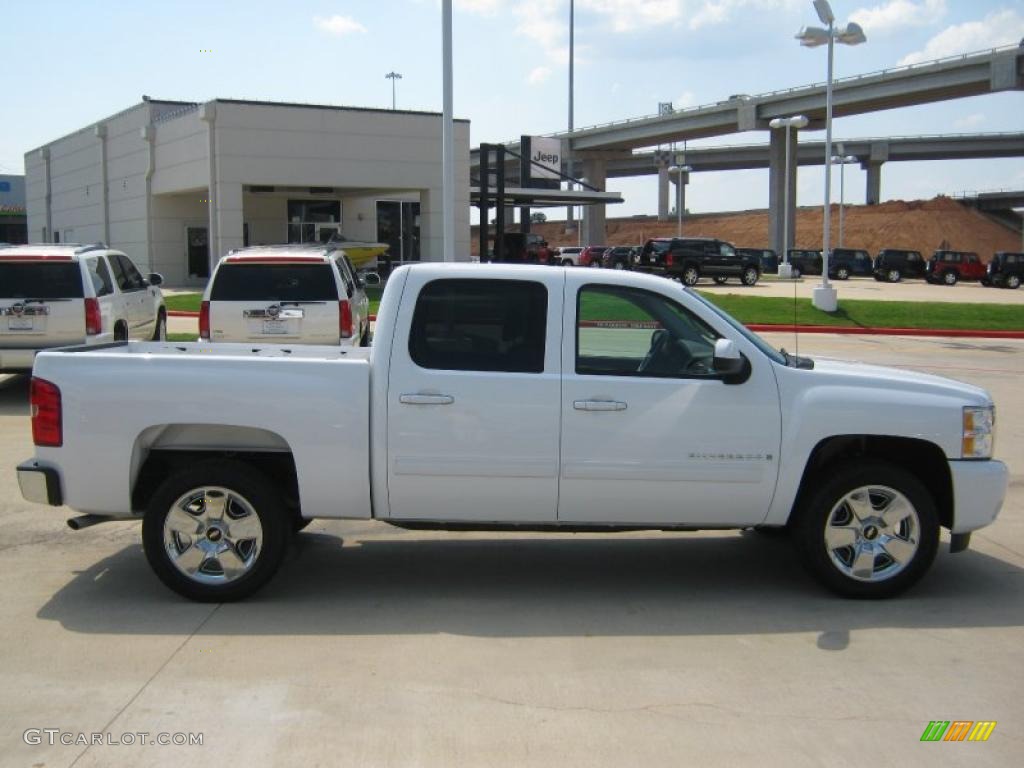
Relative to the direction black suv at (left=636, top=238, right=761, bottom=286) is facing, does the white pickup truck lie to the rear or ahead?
to the rear

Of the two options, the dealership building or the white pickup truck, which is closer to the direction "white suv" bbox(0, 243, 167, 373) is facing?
the dealership building

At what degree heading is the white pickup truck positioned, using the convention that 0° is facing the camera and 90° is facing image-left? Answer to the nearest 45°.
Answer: approximately 270°

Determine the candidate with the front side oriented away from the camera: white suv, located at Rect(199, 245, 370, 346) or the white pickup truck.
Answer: the white suv

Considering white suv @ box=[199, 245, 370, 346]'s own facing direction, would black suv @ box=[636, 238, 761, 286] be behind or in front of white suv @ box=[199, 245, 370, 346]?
in front

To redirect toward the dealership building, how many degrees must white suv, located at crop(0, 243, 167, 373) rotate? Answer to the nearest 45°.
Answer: approximately 45° to its left

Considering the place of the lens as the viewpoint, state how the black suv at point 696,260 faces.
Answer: facing away from the viewer and to the right of the viewer

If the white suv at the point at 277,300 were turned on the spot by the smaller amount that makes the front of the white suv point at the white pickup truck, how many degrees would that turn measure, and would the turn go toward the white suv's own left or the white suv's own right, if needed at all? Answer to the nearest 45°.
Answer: approximately 180°

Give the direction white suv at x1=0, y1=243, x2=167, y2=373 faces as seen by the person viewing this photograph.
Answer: facing away from the viewer and to the right of the viewer

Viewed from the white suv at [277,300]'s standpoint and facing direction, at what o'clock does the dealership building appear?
The dealership building is roughly at 12 o'clock from the white suv.

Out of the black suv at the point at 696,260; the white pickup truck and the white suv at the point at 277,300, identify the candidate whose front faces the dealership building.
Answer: the white suv

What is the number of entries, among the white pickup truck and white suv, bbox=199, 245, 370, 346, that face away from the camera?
1

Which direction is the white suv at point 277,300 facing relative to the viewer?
away from the camera
